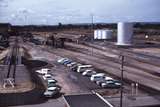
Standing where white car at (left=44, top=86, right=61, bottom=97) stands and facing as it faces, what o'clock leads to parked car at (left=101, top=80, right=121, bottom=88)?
The parked car is roughly at 7 o'clock from the white car.

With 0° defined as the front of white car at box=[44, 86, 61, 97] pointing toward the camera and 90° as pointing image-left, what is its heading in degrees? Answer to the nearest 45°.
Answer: approximately 45°
